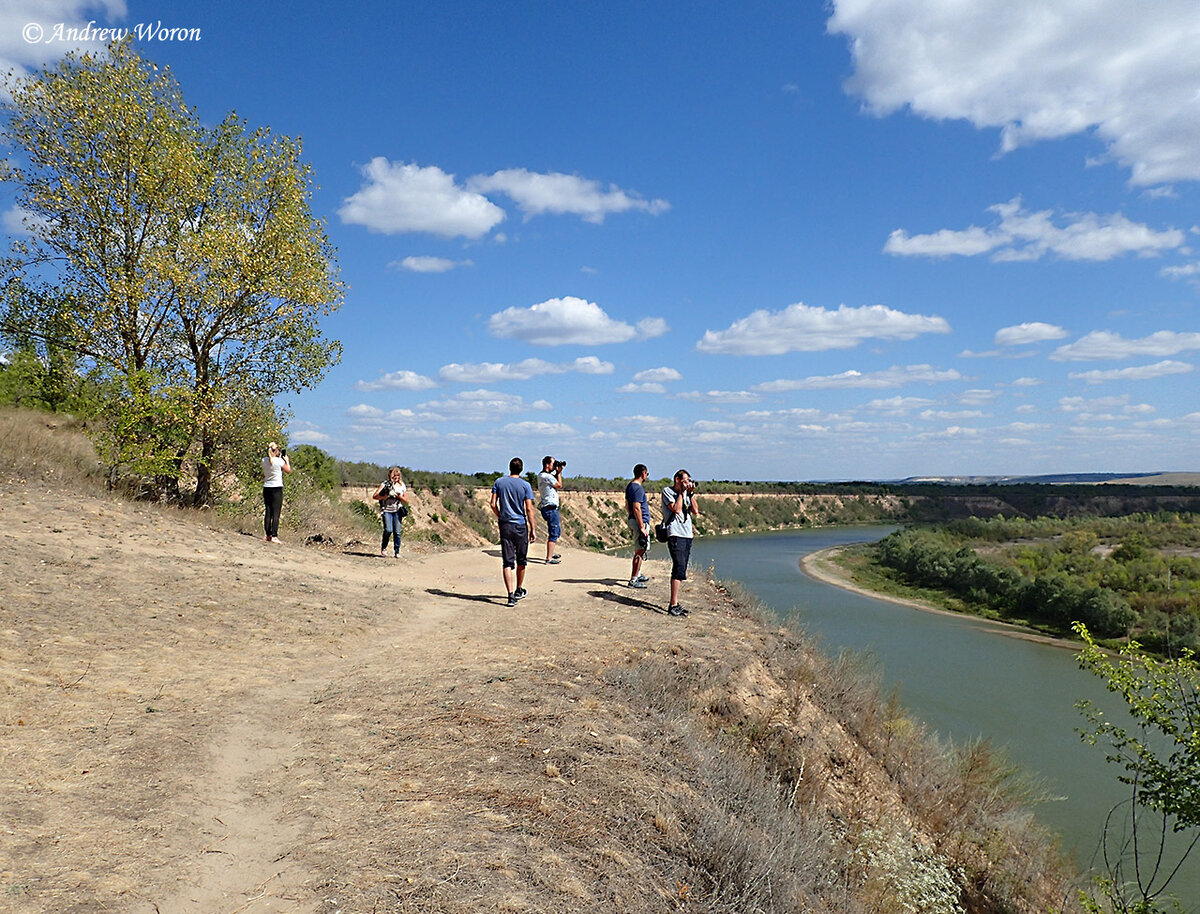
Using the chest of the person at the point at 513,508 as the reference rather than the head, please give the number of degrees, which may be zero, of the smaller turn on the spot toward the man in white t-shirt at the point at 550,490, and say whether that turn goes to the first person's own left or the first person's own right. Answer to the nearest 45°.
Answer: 0° — they already face them

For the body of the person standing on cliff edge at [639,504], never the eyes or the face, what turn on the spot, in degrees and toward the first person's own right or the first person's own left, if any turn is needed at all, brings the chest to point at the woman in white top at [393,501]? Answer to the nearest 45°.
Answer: approximately 135° to the first person's own left

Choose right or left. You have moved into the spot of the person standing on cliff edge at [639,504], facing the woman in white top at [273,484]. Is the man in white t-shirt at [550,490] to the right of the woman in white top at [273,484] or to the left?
right

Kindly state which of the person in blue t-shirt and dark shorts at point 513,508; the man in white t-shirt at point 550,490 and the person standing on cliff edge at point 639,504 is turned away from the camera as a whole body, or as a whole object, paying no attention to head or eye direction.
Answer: the person in blue t-shirt and dark shorts at point 513,508

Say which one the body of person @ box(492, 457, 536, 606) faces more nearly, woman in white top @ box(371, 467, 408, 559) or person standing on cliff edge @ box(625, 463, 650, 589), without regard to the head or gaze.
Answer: the woman in white top

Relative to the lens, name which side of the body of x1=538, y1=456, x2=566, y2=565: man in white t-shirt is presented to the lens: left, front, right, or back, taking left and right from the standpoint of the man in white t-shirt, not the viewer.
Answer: right

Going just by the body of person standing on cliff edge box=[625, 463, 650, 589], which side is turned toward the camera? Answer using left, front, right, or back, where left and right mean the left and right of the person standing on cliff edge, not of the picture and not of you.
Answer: right

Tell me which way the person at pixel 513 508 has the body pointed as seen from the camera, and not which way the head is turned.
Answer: away from the camera

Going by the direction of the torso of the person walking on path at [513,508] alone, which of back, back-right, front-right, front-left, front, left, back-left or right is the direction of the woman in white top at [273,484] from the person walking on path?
front-left

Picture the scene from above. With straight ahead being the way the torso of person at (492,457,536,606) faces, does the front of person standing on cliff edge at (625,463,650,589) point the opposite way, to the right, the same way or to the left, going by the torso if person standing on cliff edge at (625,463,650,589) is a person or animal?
to the right

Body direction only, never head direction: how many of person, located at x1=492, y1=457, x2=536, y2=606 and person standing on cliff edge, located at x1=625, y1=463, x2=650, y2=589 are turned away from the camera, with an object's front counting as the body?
1
